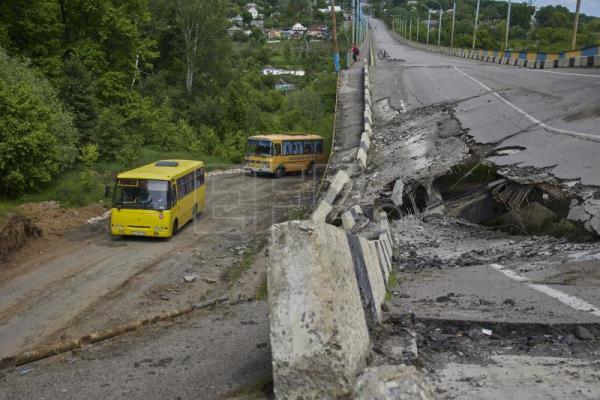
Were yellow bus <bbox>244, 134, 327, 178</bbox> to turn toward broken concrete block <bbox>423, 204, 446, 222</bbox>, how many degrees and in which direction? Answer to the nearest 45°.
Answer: approximately 45° to its left

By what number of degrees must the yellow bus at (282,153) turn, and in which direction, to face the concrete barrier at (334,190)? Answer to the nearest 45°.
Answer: approximately 45° to its left

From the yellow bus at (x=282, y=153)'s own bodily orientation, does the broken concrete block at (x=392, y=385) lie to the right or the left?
on its left

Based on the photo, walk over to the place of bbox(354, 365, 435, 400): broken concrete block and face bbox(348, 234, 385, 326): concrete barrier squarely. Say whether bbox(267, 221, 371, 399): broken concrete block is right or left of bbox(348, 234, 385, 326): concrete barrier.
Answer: left

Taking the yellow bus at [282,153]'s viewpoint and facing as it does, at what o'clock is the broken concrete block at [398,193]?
The broken concrete block is roughly at 10 o'clock from the yellow bus.

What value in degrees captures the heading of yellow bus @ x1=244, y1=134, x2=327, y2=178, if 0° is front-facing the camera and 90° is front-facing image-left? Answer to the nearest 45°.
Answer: approximately 45°

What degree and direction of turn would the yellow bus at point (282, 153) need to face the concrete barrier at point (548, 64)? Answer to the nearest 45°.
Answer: approximately 180°

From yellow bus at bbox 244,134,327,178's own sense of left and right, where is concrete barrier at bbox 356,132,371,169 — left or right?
on its left
